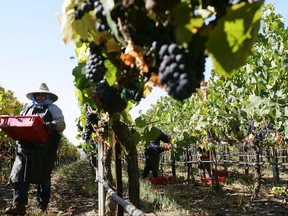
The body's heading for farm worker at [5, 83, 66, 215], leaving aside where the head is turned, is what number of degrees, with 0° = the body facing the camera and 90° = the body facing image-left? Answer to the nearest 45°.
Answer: approximately 45°

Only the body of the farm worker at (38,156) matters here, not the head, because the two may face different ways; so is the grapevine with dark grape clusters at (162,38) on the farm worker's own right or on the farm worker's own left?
on the farm worker's own left
